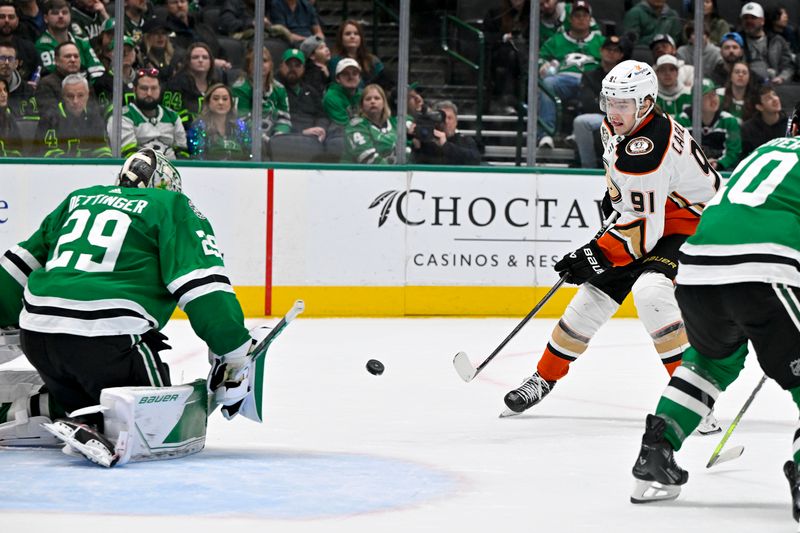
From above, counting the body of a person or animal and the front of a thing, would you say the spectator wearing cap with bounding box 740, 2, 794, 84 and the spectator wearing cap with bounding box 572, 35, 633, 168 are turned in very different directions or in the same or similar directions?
same or similar directions

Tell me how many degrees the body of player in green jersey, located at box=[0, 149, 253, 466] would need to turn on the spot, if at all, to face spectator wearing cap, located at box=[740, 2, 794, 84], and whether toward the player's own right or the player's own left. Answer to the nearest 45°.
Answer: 0° — they already face them

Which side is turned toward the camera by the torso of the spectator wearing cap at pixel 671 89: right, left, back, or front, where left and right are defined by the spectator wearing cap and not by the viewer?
front

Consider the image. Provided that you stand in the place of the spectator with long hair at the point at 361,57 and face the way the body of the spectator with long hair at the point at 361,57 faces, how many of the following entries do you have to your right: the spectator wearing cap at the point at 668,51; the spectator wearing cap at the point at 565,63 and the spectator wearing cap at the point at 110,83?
1

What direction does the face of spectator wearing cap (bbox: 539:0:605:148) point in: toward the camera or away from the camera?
toward the camera

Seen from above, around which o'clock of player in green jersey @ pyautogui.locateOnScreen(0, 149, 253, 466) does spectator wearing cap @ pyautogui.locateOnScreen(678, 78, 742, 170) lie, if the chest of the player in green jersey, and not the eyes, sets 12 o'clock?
The spectator wearing cap is roughly at 12 o'clock from the player in green jersey.

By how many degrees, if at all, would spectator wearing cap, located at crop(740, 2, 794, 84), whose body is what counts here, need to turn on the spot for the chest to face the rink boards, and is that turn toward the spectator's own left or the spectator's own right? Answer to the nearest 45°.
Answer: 0° — they already face it

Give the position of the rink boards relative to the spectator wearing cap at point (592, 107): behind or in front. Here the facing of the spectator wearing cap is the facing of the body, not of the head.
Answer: in front

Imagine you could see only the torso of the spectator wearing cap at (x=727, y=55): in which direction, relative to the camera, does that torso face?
toward the camera

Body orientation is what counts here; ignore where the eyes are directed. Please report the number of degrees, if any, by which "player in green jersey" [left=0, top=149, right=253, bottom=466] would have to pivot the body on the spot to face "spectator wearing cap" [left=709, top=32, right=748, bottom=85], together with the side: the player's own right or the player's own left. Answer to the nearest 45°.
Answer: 0° — they already face them

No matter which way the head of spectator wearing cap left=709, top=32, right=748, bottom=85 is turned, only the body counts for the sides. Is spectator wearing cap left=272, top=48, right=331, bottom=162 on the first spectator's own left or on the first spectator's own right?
on the first spectator's own right

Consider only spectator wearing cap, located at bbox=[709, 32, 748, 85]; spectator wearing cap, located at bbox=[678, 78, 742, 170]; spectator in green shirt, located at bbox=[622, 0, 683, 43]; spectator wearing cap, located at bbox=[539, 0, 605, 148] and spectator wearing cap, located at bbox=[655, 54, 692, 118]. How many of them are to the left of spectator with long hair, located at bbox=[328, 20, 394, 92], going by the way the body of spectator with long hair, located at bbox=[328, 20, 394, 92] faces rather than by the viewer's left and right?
5

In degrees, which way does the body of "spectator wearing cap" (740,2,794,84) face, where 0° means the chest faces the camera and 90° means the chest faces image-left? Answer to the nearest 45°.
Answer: approximately 45°

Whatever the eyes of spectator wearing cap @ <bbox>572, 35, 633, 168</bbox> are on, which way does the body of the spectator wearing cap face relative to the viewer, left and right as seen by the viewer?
facing the viewer and to the left of the viewer
